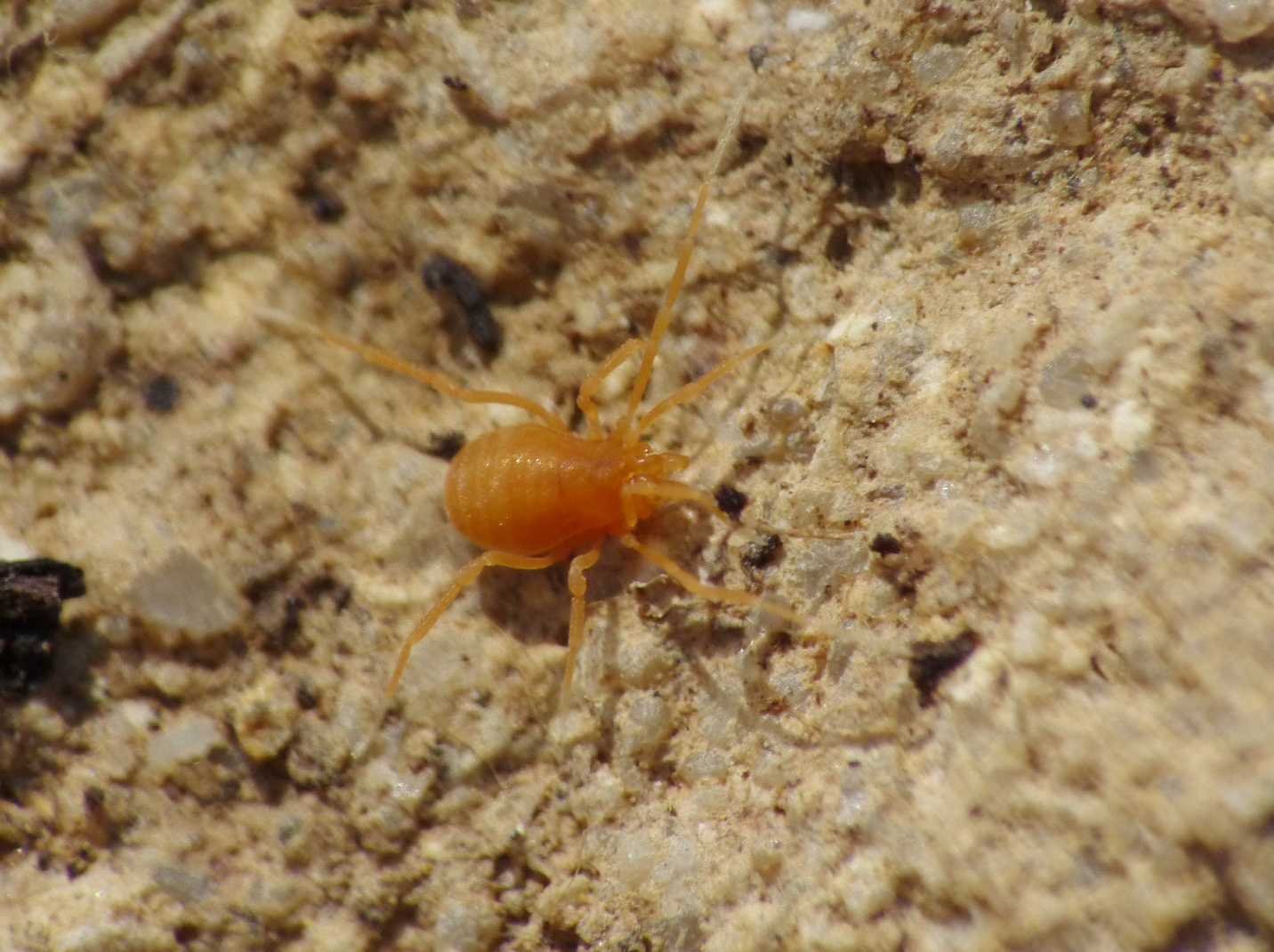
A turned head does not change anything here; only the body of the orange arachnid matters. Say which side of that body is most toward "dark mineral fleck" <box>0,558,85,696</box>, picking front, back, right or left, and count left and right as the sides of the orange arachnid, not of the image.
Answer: back

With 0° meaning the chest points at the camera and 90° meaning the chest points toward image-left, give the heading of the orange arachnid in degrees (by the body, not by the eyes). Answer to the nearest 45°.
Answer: approximately 270°
